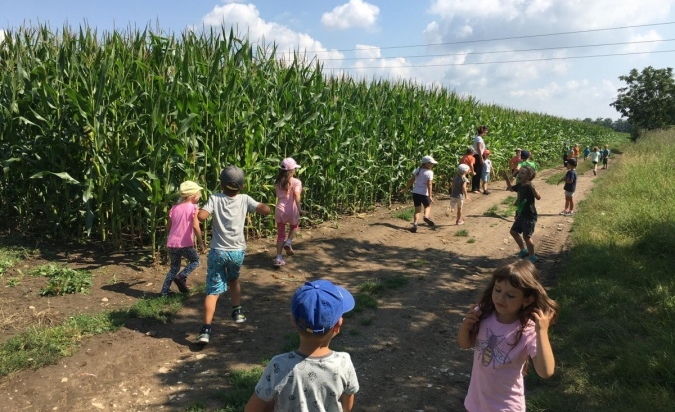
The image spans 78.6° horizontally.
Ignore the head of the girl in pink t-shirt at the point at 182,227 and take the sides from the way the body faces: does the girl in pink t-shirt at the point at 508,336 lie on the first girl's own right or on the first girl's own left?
on the first girl's own right

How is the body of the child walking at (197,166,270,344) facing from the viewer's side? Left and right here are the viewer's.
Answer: facing away from the viewer

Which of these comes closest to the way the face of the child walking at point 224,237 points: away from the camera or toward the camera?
away from the camera

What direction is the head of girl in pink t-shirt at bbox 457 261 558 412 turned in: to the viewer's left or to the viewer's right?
to the viewer's left

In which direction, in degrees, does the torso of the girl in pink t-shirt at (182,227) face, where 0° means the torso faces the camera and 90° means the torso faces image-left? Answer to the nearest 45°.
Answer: approximately 225°

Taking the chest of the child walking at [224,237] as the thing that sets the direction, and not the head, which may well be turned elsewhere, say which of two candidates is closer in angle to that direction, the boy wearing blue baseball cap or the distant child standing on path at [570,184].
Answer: the distant child standing on path

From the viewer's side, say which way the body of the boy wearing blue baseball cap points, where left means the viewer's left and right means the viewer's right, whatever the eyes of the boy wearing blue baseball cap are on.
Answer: facing away from the viewer and to the right of the viewer

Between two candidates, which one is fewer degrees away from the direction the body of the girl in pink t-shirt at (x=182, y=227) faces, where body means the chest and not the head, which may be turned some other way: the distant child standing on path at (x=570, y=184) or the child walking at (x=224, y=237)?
the distant child standing on path
